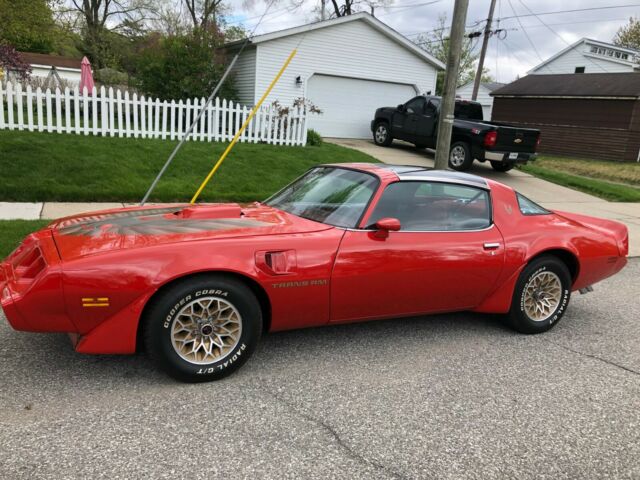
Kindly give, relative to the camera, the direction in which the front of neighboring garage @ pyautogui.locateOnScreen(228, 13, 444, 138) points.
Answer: facing the viewer and to the right of the viewer

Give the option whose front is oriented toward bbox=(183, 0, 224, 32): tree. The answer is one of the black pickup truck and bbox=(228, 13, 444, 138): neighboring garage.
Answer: the black pickup truck

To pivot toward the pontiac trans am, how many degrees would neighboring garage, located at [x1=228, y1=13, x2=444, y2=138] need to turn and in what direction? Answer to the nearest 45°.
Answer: approximately 45° to its right

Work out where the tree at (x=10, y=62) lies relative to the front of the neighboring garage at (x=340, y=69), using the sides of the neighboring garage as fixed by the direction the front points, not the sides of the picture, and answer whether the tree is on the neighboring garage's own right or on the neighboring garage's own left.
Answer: on the neighboring garage's own right

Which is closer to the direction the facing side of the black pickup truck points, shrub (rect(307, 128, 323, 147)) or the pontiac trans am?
the shrub

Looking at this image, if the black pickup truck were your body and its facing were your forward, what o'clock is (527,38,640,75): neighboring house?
The neighboring house is roughly at 2 o'clock from the black pickup truck.

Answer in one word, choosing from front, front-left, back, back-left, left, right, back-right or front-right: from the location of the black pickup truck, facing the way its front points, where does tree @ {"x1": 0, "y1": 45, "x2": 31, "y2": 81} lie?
front-left

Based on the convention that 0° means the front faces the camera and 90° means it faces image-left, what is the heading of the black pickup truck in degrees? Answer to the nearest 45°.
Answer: approximately 135°

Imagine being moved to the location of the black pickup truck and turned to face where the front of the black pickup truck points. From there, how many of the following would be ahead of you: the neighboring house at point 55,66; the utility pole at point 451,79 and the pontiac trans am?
1

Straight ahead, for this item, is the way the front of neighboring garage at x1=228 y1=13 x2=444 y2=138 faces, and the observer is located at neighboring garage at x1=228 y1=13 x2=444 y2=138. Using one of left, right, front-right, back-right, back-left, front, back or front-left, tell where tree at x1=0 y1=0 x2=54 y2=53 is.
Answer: back-right

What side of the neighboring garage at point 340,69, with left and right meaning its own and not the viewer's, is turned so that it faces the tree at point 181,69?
right

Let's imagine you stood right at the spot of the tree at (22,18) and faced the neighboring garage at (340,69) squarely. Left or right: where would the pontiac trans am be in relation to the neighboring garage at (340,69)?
right

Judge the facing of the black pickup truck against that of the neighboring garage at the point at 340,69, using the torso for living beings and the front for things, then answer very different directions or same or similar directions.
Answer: very different directions

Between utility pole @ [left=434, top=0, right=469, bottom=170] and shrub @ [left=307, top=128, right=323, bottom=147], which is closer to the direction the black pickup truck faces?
the shrub
